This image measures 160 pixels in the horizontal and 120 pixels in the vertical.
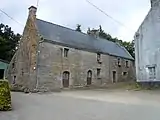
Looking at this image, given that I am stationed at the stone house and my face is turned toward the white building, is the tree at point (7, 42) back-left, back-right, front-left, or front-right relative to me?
back-left

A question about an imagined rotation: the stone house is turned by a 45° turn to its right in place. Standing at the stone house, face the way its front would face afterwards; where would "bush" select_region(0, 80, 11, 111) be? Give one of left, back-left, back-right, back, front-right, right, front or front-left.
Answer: front

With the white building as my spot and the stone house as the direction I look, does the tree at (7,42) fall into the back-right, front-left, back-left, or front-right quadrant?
front-right

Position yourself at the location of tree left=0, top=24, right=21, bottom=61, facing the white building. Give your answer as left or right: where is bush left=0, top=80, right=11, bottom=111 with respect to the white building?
right

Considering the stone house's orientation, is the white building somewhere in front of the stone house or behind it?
in front

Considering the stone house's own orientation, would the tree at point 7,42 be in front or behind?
behind

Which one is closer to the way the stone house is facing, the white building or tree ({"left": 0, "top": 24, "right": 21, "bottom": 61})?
the white building

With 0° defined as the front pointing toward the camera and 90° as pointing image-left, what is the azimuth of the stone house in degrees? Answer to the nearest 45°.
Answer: approximately 315°
